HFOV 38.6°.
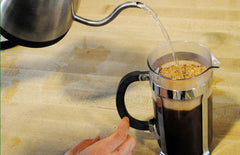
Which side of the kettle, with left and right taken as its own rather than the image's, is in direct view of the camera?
right
